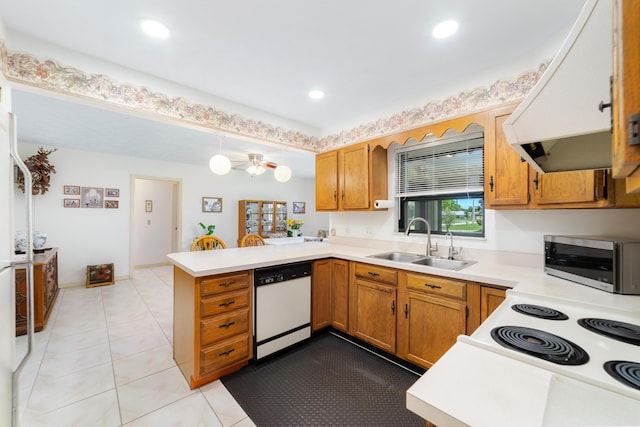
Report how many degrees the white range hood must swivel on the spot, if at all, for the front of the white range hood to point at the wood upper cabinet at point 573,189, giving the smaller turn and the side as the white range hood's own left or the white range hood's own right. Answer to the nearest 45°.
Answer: approximately 90° to the white range hood's own right

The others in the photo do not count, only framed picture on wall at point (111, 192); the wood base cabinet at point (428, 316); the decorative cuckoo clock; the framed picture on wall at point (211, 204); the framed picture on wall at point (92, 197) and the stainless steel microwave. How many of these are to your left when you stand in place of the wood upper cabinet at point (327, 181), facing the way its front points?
2

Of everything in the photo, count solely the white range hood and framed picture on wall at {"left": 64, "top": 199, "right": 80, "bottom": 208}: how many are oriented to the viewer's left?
1

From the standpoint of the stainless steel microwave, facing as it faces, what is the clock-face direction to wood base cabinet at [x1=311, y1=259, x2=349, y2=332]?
The wood base cabinet is roughly at 1 o'clock from the stainless steel microwave.

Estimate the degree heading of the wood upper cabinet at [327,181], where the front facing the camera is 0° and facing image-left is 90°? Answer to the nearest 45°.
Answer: approximately 45°

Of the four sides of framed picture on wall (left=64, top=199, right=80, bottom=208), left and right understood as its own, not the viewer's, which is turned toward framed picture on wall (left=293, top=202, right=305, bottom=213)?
left

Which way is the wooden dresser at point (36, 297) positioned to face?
to the viewer's right

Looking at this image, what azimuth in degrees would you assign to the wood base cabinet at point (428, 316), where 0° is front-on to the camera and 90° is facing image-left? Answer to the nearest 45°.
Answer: approximately 45°

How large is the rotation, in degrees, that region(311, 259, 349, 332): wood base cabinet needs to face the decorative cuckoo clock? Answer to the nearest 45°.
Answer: approximately 90° to its right

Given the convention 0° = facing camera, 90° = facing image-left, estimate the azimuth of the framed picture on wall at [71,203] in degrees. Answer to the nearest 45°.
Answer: approximately 0°

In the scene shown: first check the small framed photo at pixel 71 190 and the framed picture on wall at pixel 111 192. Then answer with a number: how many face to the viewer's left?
0

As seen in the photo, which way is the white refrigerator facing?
to the viewer's right

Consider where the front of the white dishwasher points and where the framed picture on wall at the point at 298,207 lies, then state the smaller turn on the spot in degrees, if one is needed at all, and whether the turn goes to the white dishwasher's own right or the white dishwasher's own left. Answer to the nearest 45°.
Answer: approximately 135° to the white dishwasher's own left
